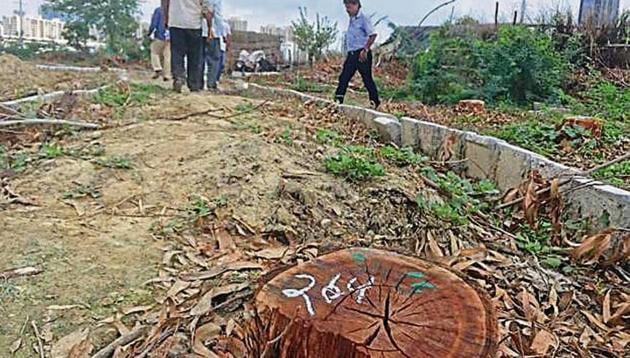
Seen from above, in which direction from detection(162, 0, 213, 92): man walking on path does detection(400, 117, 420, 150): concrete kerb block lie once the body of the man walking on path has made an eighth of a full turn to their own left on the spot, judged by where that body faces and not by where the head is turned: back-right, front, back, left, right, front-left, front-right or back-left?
front

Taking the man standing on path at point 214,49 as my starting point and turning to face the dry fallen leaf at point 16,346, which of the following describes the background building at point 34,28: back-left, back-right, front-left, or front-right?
back-right

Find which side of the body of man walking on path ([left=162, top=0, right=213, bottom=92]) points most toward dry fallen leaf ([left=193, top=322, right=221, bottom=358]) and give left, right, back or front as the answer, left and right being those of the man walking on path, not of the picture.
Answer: front

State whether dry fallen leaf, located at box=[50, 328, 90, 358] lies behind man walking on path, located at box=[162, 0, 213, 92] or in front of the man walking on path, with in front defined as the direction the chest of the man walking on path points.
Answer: behind

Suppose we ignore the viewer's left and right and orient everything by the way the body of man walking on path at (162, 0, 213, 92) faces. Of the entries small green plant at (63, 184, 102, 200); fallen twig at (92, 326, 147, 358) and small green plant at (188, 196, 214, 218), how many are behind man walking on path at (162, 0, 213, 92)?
3

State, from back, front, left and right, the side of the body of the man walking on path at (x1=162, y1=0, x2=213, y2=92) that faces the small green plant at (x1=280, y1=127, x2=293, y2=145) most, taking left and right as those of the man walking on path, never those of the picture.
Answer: back

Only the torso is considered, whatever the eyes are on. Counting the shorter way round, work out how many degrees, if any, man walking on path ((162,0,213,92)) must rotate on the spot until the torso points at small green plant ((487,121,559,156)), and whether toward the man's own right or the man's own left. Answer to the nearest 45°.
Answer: approximately 135° to the man's own right

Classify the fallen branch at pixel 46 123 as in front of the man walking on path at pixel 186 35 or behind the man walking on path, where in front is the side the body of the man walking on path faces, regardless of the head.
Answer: behind

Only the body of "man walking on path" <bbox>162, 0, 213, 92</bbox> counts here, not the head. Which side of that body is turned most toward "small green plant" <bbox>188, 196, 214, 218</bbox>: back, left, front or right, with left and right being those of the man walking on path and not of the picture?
front

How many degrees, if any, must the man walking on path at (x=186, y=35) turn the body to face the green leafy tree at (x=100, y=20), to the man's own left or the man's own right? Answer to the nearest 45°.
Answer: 0° — they already face it

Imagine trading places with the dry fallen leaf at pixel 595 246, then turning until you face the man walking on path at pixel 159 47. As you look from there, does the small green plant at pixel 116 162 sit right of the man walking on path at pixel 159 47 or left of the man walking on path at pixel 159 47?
left

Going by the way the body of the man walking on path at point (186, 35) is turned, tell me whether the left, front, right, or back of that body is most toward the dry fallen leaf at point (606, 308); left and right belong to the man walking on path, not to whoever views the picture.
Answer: back

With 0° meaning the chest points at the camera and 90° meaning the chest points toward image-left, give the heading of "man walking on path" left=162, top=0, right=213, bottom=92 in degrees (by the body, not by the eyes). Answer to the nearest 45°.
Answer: approximately 180°

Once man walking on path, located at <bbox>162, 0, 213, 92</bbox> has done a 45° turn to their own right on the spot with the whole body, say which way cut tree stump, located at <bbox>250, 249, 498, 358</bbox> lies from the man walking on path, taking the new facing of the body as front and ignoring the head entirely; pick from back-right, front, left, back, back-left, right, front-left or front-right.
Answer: back-right

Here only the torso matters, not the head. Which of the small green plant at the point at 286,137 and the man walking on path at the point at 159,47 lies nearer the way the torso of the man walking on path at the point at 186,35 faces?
the man walking on path
